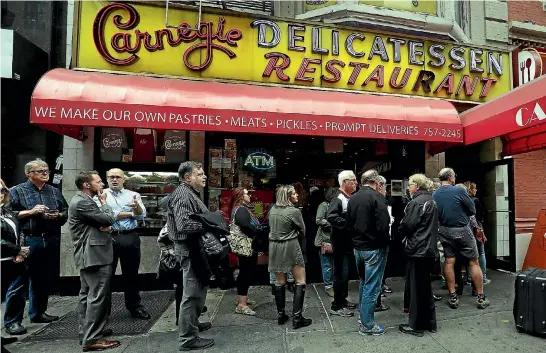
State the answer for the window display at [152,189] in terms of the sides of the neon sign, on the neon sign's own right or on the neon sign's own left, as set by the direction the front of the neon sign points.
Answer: on the neon sign's own right

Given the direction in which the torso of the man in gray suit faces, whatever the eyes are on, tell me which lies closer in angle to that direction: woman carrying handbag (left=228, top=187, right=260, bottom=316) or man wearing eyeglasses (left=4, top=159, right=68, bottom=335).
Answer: the woman carrying handbag

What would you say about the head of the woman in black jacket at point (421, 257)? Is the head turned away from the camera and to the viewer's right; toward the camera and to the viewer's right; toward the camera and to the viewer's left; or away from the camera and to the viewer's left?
away from the camera and to the viewer's left

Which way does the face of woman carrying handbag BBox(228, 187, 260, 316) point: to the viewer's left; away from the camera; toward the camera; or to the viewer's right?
to the viewer's right

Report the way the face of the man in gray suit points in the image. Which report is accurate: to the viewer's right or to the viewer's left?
to the viewer's right

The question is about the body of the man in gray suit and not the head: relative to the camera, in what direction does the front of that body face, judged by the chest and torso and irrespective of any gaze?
to the viewer's right

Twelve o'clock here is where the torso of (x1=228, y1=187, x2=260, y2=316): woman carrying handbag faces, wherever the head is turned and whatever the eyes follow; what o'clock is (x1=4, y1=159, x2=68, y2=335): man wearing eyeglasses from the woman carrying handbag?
The man wearing eyeglasses is roughly at 6 o'clock from the woman carrying handbag.

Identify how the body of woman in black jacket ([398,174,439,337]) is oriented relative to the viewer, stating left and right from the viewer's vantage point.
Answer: facing to the left of the viewer
